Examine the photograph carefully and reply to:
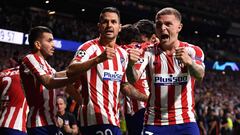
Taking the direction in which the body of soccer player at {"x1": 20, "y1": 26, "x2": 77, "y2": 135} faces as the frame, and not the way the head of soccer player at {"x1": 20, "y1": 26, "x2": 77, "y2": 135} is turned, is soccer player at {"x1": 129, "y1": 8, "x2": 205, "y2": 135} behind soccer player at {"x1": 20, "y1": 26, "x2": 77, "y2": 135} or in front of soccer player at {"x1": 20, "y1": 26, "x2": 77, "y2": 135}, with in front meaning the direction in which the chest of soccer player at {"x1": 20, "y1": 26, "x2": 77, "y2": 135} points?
in front

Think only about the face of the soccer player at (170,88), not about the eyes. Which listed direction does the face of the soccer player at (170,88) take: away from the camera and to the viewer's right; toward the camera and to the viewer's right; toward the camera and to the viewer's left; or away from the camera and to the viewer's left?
toward the camera and to the viewer's left

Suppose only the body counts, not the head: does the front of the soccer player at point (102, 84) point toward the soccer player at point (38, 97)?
no

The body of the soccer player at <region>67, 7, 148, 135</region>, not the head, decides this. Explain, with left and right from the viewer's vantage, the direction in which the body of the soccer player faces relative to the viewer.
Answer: facing the viewer and to the right of the viewer

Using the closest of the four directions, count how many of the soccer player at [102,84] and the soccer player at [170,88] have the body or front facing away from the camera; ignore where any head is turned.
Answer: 0

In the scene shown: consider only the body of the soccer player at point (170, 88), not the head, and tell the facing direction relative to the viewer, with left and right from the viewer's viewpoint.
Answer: facing the viewer

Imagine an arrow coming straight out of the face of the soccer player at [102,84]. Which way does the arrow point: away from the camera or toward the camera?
toward the camera

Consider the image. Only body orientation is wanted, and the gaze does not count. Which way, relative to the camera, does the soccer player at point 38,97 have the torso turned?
to the viewer's right

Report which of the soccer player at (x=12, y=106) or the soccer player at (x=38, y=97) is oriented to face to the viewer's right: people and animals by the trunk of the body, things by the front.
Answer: the soccer player at (x=38, y=97)

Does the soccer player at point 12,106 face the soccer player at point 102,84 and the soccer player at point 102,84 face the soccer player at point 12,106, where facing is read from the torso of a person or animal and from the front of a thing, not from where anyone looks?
no

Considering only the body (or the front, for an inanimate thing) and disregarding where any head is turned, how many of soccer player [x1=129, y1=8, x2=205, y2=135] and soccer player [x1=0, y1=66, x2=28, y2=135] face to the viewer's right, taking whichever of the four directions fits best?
0

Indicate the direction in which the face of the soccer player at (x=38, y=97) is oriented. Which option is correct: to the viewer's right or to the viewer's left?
to the viewer's right

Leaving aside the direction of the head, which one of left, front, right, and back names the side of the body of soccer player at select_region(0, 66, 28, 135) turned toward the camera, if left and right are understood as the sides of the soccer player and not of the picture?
back

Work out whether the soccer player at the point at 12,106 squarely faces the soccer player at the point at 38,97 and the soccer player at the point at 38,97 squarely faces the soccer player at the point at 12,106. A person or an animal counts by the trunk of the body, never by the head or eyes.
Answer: no

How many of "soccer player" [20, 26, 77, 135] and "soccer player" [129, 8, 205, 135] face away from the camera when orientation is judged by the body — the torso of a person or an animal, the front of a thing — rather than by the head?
0
